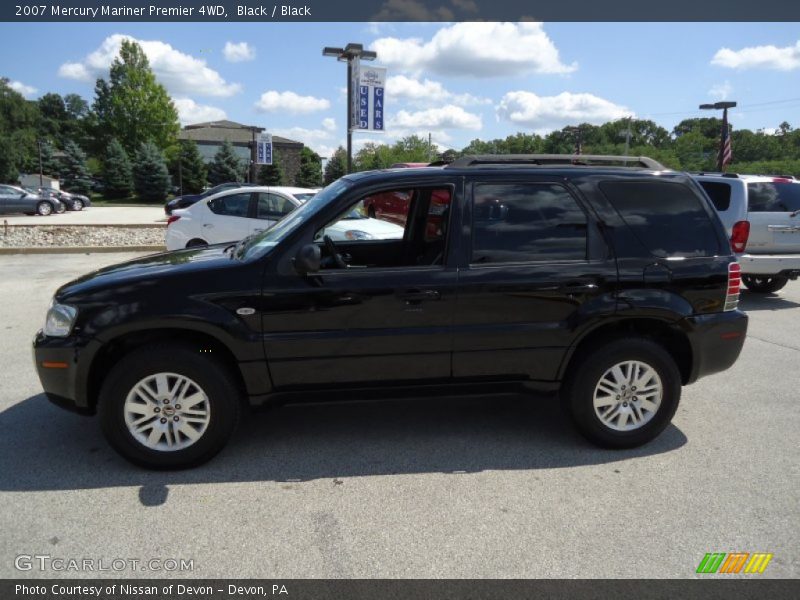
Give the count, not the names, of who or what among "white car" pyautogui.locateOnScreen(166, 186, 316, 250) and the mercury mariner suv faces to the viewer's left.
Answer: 1

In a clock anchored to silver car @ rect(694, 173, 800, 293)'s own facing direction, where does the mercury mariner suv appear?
The mercury mariner suv is roughly at 8 o'clock from the silver car.

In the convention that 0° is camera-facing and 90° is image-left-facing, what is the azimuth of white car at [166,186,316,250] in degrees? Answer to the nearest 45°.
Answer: approximately 315°

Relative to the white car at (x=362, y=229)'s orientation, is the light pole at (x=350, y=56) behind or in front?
behind

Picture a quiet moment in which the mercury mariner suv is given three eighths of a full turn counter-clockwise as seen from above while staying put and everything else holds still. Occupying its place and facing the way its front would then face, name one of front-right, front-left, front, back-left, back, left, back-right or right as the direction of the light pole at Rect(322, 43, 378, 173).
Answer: back-left

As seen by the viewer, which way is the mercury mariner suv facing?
to the viewer's left

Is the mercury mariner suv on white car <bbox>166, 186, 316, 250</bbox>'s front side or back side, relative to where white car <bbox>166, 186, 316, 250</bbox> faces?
on the front side

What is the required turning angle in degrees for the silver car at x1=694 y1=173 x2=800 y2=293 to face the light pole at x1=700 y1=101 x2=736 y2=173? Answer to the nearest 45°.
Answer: approximately 45° to its right

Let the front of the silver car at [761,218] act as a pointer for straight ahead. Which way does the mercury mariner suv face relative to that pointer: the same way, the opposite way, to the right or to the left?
to the left

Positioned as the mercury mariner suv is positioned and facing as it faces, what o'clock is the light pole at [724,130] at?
The light pole is roughly at 4 o'clock from the mercury mariner suv.

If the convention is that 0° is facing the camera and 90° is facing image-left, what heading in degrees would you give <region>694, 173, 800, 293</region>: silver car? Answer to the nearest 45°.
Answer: approximately 135°

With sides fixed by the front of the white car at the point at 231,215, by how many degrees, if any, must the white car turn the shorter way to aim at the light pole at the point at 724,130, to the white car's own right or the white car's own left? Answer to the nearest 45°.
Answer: approximately 90° to the white car's own left
